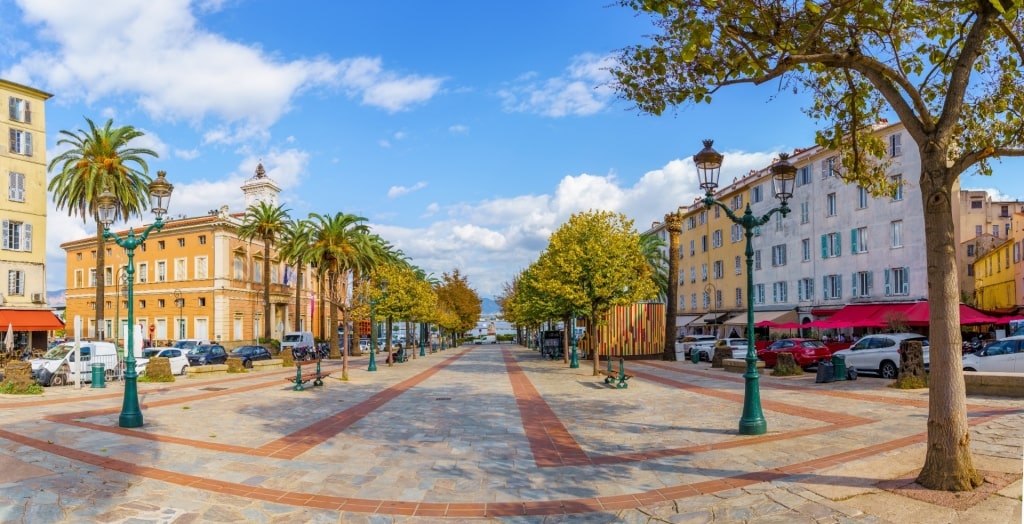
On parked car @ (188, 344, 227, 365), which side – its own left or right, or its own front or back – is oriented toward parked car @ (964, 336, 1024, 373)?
left

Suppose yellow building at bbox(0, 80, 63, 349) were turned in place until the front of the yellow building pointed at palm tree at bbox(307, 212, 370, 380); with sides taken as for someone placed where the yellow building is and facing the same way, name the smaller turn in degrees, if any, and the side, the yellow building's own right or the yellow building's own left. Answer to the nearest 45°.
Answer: approximately 45° to the yellow building's own left

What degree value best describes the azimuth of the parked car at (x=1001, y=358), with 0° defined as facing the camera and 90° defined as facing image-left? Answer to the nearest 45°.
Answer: approximately 90°

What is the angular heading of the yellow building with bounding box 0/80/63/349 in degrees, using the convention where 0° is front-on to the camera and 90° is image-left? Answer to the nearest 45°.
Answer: approximately 315°

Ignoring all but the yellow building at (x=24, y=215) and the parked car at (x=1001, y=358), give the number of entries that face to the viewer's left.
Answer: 1

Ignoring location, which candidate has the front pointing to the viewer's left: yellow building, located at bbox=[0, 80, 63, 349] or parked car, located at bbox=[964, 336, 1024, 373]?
the parked car
